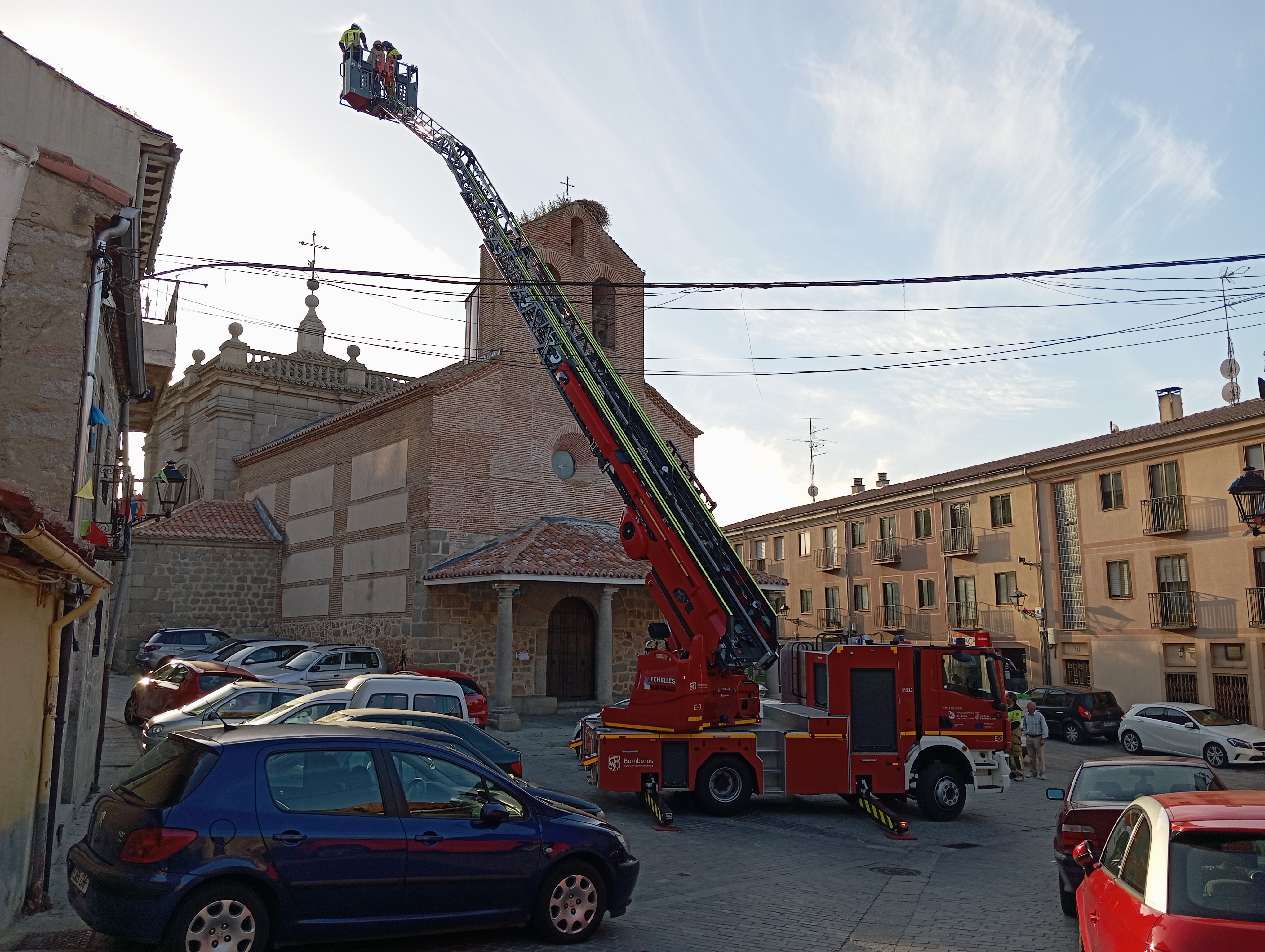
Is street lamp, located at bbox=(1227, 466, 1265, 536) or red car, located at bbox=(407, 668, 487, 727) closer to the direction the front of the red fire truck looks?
the street lamp

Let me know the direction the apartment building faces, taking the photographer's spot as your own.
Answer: facing the viewer and to the left of the viewer

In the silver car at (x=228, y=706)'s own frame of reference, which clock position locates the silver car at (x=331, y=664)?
the silver car at (x=331, y=664) is roughly at 5 o'clock from the silver car at (x=228, y=706).

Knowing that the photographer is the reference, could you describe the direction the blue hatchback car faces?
facing away from the viewer and to the right of the viewer

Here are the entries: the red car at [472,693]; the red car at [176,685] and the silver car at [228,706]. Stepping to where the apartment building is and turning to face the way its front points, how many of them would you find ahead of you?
3

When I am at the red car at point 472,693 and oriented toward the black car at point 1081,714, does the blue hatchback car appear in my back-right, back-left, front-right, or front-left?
back-right

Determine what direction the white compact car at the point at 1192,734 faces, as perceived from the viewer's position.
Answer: facing the viewer and to the right of the viewer

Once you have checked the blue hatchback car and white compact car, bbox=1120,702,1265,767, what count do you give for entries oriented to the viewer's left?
0

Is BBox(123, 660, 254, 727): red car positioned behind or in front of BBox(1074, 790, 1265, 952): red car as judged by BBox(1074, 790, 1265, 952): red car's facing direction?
in front

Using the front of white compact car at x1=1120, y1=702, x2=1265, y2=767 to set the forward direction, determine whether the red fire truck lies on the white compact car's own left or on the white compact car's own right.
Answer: on the white compact car's own right

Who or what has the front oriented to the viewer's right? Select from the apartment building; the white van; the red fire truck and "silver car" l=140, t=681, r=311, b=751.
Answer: the red fire truck

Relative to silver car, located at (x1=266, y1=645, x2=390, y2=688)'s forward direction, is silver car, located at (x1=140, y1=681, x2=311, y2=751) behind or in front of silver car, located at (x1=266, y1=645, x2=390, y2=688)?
in front

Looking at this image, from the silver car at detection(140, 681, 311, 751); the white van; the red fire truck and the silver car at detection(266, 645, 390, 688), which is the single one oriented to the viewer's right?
the red fire truck

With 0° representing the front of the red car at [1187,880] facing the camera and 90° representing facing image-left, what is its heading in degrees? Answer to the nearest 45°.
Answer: approximately 135°

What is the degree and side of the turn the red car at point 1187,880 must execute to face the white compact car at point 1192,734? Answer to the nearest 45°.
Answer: approximately 45° to its right

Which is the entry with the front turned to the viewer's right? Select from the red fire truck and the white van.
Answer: the red fire truck

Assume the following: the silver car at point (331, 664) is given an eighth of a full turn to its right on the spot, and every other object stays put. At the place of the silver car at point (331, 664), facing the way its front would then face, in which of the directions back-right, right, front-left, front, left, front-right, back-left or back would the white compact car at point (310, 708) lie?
left

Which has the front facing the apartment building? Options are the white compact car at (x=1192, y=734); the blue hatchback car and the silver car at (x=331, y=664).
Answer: the blue hatchback car
